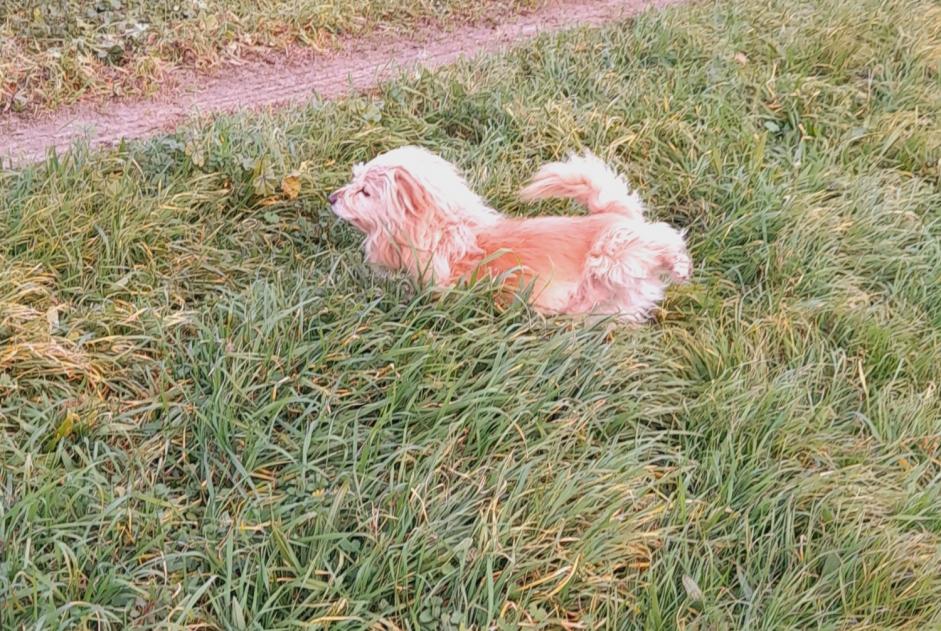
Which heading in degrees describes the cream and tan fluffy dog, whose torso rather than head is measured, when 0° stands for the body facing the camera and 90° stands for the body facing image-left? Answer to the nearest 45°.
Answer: approximately 90°

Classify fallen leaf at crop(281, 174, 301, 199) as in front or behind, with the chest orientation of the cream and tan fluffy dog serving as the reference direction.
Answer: in front

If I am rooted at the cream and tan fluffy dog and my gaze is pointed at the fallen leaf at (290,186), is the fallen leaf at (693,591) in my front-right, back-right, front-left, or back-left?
back-left

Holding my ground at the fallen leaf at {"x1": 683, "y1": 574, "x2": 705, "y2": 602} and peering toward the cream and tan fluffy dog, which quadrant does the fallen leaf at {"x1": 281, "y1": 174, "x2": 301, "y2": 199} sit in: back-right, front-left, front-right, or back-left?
front-left

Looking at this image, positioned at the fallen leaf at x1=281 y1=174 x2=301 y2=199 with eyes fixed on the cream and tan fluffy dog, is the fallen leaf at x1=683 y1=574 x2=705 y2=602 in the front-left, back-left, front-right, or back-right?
front-right

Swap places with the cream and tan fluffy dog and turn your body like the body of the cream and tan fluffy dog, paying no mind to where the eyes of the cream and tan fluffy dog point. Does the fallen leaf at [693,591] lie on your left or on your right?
on your left
